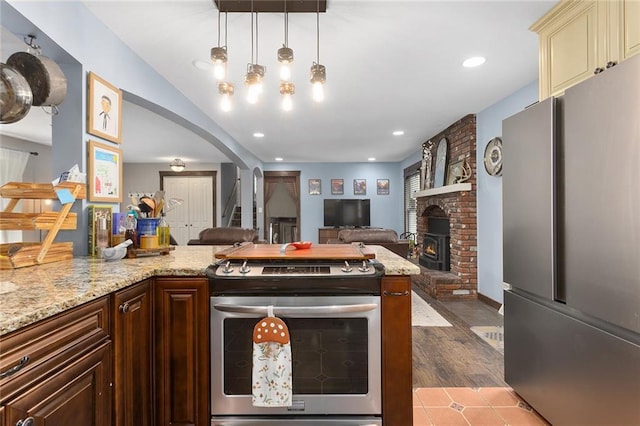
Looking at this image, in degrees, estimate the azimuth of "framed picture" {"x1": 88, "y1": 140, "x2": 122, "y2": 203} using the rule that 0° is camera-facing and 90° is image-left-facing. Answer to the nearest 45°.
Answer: approximately 315°

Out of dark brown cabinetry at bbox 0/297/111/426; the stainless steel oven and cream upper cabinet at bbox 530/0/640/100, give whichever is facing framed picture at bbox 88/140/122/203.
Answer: the cream upper cabinet

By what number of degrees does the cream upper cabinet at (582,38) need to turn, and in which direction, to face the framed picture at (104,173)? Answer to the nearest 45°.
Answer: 0° — it already faces it

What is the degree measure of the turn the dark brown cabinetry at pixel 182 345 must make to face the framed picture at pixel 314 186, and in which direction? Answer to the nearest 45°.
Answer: approximately 135° to its left

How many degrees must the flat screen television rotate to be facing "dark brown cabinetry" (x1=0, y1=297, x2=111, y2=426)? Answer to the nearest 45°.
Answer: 0° — it already faces it

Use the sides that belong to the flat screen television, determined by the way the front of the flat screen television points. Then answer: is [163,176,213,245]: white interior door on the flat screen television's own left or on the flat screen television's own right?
on the flat screen television's own right

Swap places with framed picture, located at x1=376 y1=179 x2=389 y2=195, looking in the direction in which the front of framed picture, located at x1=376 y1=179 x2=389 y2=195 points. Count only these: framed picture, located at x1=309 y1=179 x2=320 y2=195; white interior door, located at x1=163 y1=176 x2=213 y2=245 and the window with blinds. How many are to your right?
2

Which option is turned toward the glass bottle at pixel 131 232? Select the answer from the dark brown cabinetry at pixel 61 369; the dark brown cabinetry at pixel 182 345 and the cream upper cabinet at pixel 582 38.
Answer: the cream upper cabinet
